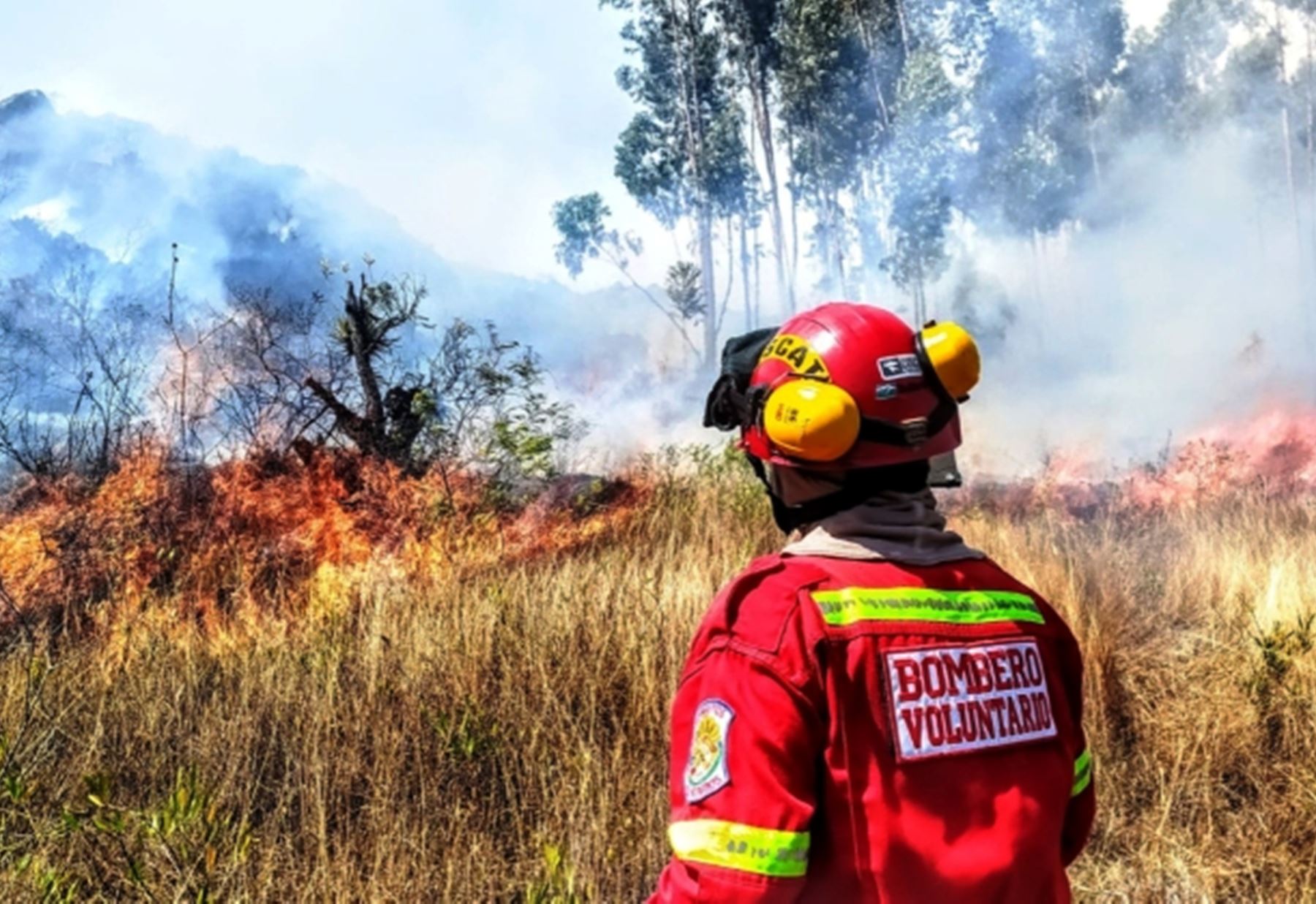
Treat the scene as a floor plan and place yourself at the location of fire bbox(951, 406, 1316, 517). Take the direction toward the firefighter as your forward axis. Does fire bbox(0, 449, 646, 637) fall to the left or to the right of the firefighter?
right

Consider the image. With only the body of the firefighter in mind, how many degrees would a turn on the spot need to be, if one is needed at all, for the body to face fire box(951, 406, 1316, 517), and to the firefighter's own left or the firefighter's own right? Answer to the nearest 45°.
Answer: approximately 45° to the firefighter's own right

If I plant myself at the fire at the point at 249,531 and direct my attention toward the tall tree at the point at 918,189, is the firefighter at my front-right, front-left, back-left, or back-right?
back-right

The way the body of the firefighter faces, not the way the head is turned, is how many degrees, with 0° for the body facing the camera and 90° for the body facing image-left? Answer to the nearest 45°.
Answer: approximately 135°

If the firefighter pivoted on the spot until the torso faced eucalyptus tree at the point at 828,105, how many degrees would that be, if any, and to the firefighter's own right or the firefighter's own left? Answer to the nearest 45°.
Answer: approximately 45° to the firefighter's own right

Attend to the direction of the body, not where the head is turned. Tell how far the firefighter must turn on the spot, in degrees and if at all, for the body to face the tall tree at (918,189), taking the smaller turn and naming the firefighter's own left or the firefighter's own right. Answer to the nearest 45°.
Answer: approximately 45° to the firefighter's own right
